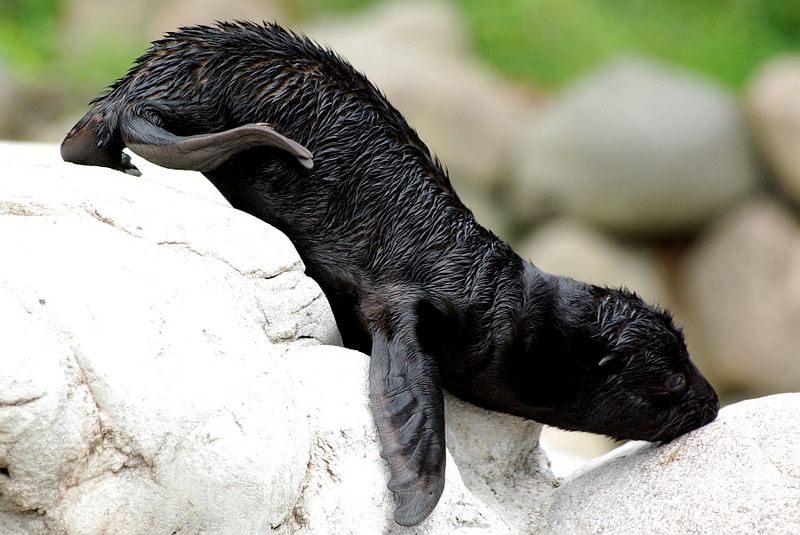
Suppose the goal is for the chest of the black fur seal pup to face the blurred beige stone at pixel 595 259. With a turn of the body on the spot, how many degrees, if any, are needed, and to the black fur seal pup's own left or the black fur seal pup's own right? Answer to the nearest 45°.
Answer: approximately 90° to the black fur seal pup's own left

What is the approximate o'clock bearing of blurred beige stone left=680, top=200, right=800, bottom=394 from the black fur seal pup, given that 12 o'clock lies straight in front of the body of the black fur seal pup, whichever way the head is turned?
The blurred beige stone is roughly at 10 o'clock from the black fur seal pup.

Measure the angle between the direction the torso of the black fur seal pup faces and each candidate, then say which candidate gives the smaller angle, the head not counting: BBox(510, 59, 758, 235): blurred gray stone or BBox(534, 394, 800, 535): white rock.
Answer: the white rock

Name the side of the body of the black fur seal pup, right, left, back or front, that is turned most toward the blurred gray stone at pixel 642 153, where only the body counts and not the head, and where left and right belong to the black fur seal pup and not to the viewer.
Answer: left

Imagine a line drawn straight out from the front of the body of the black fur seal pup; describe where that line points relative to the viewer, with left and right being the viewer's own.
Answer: facing to the right of the viewer

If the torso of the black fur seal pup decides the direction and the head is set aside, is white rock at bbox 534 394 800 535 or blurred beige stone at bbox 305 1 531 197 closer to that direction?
the white rock

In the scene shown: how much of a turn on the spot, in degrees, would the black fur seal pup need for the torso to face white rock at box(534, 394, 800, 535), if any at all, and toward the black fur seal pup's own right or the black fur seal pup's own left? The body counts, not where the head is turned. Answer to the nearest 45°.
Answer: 0° — it already faces it

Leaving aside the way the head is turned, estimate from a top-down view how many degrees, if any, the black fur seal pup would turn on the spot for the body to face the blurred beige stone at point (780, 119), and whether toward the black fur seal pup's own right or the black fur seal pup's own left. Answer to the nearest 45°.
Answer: approximately 90° to the black fur seal pup's own left
